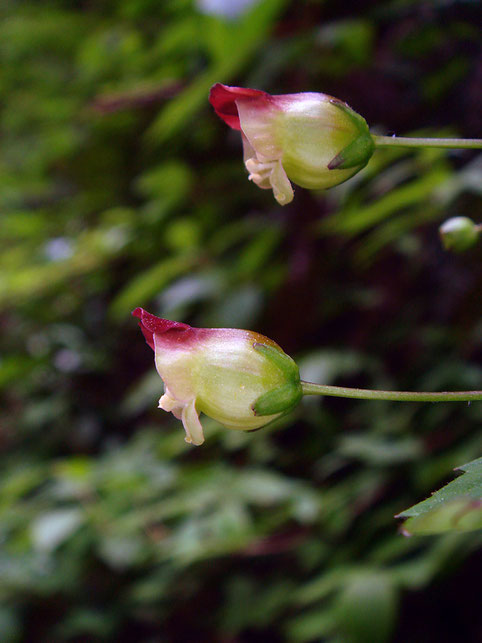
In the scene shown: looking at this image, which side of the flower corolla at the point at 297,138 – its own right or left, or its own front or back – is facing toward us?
left
